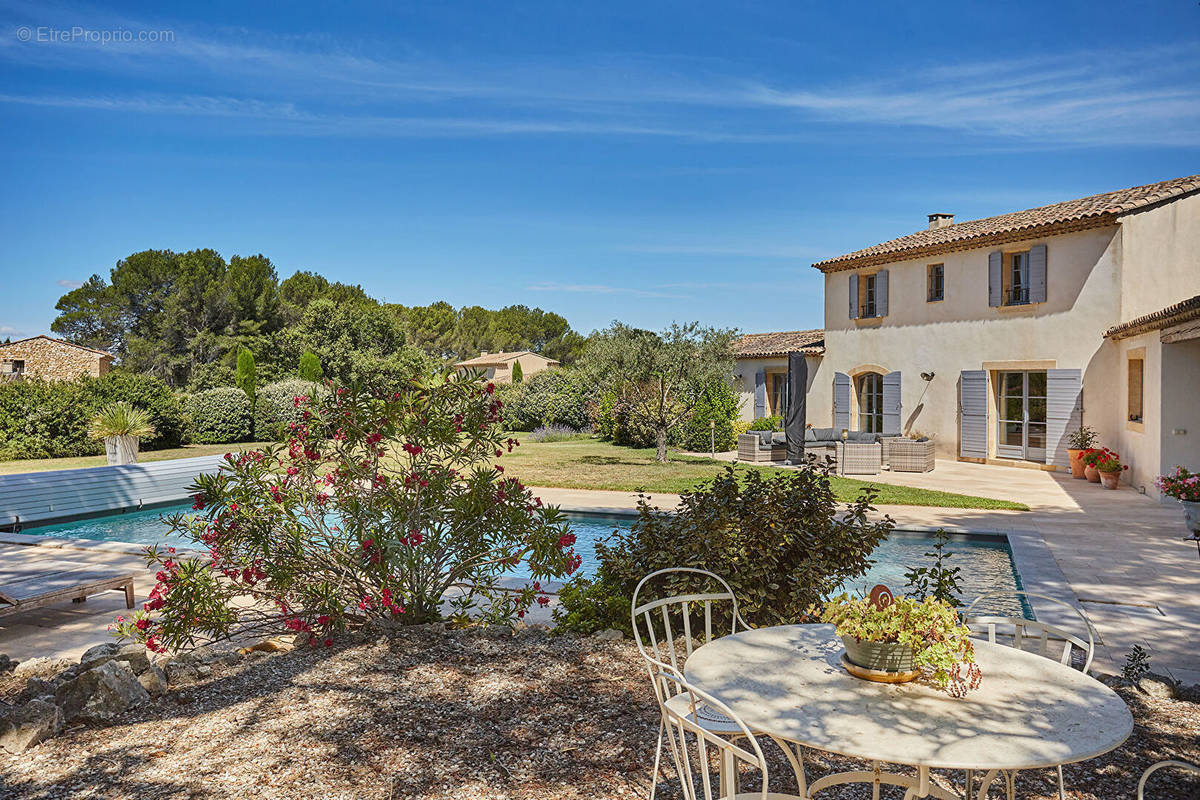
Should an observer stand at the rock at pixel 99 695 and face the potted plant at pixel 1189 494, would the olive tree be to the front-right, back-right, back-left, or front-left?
front-left

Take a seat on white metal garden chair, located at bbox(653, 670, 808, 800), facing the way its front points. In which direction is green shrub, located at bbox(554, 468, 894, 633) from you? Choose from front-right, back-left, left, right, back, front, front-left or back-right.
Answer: front-left

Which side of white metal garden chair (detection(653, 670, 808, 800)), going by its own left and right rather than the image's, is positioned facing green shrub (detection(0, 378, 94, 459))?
left

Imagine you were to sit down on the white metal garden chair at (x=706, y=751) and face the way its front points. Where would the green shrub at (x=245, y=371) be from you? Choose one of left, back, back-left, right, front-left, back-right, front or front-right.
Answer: left

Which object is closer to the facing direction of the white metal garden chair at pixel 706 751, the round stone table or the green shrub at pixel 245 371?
the round stone table

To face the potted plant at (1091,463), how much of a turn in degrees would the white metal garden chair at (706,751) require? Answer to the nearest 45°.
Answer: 0° — it already faces it

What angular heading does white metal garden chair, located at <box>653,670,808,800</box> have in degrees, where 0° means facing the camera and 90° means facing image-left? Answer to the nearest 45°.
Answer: approximately 225°

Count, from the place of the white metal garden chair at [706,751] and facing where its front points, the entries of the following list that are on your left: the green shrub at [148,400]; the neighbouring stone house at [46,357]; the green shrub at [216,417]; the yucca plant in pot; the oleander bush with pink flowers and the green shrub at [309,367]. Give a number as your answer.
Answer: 6

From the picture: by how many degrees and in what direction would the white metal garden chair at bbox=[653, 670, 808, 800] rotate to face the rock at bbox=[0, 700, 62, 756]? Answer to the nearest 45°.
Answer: approximately 135° to its left

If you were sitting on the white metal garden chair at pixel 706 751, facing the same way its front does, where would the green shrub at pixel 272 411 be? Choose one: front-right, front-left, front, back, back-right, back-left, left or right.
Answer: left

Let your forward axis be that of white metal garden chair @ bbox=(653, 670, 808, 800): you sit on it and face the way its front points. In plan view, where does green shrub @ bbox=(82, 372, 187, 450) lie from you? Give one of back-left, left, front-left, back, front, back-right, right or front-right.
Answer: left

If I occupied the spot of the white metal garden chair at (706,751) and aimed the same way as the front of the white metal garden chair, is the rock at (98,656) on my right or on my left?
on my left

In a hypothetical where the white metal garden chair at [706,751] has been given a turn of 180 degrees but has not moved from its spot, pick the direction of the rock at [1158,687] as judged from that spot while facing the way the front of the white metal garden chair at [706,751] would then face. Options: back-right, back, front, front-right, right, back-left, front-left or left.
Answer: back
